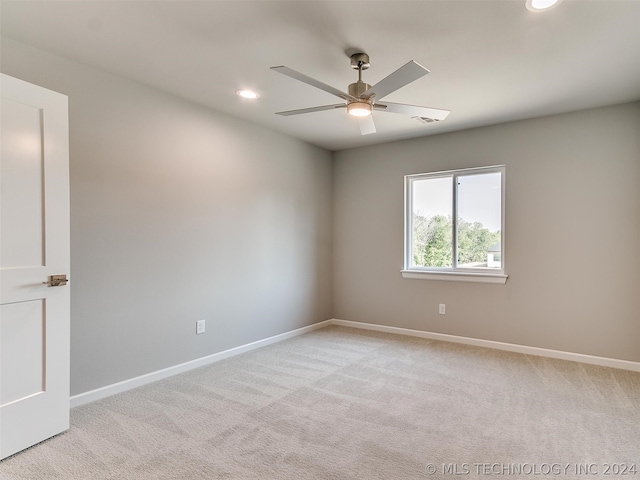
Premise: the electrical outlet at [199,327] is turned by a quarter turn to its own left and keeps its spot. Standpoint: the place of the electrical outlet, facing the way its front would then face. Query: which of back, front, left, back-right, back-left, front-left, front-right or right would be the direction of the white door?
back

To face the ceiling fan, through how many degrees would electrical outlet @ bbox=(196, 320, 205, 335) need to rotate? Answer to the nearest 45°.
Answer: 0° — it already faces it

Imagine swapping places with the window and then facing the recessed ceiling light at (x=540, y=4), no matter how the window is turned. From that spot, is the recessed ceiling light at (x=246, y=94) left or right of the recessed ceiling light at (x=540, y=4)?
right

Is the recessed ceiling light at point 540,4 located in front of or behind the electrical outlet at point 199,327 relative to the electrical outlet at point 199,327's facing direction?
in front

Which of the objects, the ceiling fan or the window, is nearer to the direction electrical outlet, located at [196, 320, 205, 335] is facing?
the ceiling fan

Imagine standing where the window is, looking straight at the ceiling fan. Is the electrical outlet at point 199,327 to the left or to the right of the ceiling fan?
right

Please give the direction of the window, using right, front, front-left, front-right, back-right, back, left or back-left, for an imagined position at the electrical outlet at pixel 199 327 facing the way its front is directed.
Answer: front-left

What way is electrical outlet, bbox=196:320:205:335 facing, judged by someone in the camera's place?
facing the viewer and to the right of the viewer
